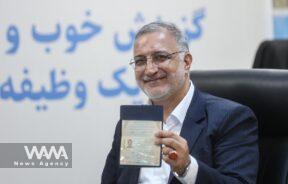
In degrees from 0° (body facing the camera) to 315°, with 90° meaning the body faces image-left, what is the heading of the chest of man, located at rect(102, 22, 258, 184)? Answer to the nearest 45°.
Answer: approximately 45°
